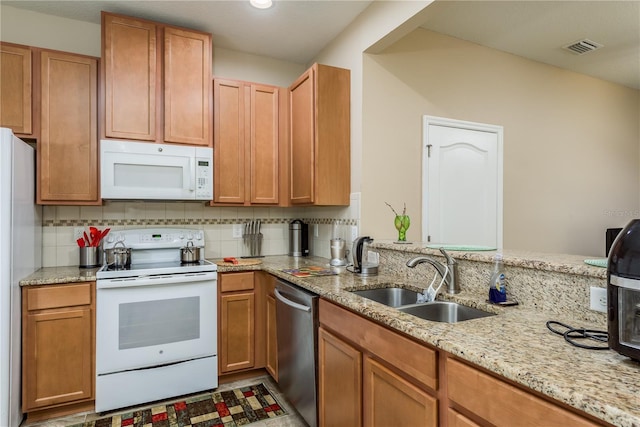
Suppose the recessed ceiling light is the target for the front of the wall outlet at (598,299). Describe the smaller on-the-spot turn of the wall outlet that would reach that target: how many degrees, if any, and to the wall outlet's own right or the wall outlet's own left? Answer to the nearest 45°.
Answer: approximately 45° to the wall outlet's own right

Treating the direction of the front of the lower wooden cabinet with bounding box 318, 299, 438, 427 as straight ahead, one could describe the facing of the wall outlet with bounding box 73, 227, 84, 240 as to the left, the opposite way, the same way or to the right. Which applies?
to the left

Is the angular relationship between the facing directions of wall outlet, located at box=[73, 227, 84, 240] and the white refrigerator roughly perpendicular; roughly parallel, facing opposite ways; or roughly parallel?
roughly parallel

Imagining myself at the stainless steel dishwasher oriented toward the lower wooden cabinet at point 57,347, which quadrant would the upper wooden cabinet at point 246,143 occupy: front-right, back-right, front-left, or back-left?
front-right

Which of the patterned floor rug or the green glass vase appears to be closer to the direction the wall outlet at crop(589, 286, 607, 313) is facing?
the patterned floor rug

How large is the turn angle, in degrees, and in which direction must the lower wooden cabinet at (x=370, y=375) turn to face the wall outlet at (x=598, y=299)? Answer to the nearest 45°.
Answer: approximately 135° to its left

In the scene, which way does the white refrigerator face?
toward the camera

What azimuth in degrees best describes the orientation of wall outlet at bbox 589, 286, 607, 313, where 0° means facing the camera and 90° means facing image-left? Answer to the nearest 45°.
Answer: approximately 45°

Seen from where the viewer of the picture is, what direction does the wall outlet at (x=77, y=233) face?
facing the viewer

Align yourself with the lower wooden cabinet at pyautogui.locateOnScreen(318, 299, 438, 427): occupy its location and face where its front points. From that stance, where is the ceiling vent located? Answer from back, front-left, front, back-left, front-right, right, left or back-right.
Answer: back

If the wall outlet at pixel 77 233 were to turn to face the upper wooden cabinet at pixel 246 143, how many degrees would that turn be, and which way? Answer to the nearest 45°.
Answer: approximately 90° to its left
